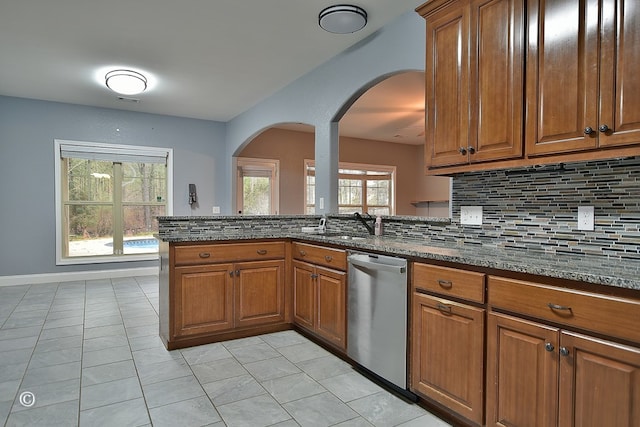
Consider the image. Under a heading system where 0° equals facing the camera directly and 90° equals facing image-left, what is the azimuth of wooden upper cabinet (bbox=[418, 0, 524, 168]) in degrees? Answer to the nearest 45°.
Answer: approximately 45°

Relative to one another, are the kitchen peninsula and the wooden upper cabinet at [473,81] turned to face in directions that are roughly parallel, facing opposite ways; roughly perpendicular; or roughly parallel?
roughly parallel

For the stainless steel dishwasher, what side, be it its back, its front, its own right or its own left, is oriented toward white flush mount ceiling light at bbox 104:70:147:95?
right

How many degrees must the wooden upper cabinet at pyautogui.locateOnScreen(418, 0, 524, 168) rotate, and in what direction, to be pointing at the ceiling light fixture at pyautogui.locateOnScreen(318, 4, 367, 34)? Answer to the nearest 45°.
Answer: approximately 90° to its right

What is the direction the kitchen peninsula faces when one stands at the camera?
facing the viewer and to the left of the viewer

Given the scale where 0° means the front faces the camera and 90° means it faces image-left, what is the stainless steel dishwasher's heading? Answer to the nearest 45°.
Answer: approximately 45°

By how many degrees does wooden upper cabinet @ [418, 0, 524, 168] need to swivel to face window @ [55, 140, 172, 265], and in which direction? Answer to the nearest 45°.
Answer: approximately 45° to its right

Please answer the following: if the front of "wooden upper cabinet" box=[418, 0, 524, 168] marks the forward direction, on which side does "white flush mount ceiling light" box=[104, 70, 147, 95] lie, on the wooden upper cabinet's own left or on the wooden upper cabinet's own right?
on the wooden upper cabinet's own right

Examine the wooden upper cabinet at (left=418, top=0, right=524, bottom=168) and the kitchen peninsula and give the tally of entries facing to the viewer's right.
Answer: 0
